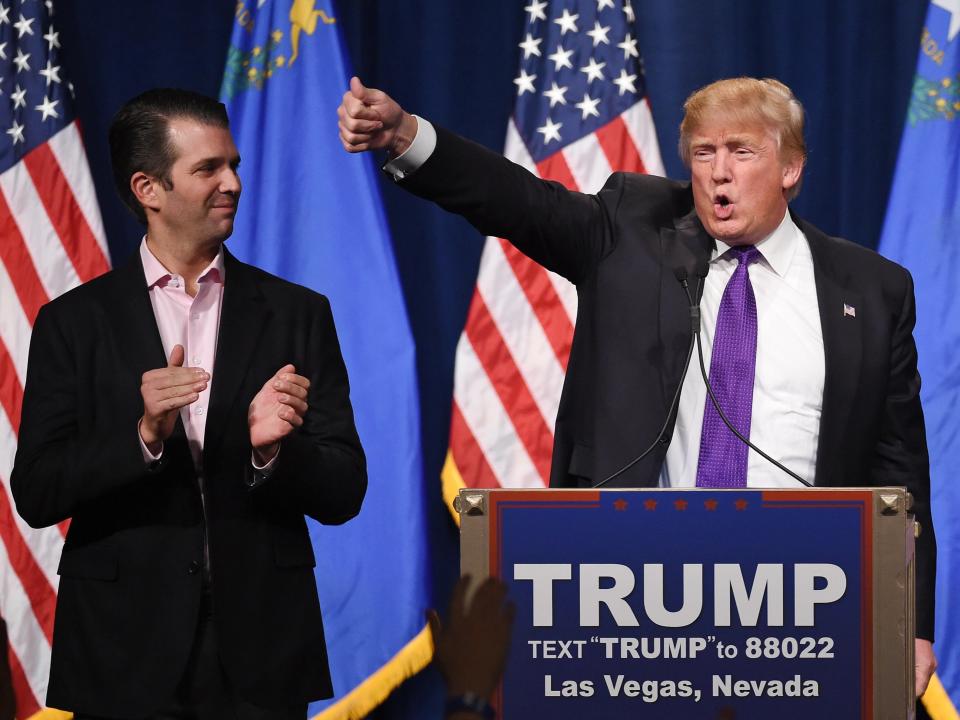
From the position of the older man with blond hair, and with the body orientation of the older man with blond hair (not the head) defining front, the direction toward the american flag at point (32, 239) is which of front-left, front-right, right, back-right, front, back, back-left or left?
back-right

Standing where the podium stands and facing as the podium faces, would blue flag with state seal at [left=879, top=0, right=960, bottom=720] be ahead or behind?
behind

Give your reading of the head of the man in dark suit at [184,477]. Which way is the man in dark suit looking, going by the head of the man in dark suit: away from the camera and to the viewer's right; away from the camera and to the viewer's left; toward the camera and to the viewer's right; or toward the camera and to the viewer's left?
toward the camera and to the viewer's right

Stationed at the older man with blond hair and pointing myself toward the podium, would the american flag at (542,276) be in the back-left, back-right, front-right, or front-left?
back-right

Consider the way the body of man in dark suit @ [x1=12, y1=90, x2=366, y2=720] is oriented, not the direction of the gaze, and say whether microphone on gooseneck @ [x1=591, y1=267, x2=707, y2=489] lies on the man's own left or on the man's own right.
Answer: on the man's own left

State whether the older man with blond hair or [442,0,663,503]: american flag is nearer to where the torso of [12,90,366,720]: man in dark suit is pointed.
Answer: the older man with blond hair

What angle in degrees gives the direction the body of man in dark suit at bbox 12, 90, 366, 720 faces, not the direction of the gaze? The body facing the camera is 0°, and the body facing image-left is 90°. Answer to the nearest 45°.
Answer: approximately 0°

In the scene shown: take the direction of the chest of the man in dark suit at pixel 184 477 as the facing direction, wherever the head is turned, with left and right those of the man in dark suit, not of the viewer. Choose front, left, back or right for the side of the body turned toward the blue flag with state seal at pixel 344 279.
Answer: back

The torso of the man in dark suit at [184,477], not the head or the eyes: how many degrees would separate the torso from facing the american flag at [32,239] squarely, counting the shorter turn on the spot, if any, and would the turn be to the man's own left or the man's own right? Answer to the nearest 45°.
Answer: approximately 180°

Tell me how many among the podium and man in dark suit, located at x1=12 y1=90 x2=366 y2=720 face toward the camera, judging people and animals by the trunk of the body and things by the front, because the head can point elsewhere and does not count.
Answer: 2

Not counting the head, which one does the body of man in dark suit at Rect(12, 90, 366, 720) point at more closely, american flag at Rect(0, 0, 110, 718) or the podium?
the podium
